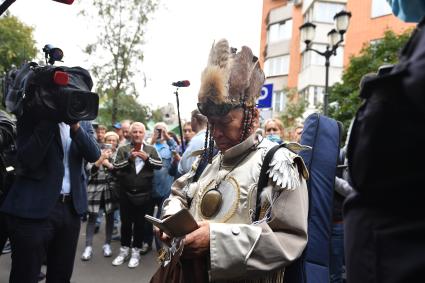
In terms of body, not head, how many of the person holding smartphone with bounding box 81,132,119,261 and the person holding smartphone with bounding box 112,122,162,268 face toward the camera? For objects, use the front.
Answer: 2

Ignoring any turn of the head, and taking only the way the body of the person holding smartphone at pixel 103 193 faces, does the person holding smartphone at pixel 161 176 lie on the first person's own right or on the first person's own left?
on the first person's own left

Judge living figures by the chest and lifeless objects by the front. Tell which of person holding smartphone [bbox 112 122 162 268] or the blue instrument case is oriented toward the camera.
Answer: the person holding smartphone

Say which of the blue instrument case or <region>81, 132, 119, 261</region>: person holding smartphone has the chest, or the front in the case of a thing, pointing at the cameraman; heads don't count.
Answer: the person holding smartphone

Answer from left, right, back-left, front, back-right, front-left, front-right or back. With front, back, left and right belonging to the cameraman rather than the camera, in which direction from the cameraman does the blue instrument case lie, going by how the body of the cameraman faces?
front

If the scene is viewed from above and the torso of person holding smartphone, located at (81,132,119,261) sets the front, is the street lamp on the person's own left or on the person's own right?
on the person's own left

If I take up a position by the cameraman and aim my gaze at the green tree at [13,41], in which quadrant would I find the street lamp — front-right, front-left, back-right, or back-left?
front-right

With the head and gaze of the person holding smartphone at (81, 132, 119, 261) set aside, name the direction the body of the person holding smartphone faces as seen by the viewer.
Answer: toward the camera

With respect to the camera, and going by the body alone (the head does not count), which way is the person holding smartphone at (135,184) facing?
toward the camera
